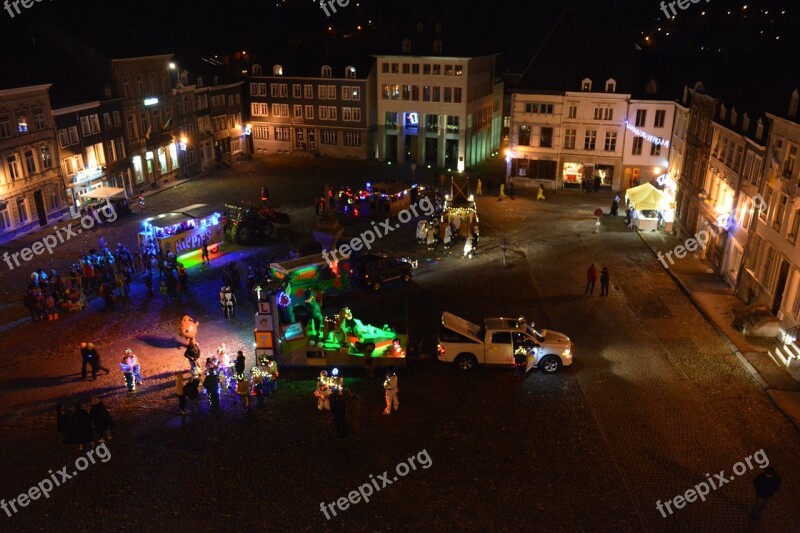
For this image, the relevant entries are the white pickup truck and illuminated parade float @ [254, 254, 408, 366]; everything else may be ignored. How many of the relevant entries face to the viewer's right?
2

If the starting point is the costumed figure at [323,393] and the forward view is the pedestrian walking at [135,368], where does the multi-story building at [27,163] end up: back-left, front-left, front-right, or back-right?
front-right

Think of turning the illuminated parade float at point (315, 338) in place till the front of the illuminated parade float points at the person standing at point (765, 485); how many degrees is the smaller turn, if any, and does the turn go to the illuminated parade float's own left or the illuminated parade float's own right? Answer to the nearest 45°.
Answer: approximately 45° to the illuminated parade float's own right

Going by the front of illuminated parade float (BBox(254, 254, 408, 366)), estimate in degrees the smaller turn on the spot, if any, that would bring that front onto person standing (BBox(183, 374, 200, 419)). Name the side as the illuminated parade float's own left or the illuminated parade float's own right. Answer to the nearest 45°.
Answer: approximately 135° to the illuminated parade float's own right

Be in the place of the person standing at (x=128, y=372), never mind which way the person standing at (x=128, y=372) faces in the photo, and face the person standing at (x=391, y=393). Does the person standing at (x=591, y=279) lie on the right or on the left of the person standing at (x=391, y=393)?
left

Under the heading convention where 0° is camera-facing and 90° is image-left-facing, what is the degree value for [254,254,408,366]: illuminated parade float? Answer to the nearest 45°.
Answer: approximately 270°

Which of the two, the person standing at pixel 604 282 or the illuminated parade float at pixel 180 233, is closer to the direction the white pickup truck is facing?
the person standing

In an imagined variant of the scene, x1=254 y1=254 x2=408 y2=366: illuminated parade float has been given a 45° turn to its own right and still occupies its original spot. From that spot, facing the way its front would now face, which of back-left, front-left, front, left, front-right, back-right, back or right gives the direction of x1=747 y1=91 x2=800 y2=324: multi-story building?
front-left

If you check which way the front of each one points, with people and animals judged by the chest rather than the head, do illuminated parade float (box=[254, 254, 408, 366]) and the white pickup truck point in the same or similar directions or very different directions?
same or similar directions

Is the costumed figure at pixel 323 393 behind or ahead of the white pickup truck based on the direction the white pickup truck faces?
behind

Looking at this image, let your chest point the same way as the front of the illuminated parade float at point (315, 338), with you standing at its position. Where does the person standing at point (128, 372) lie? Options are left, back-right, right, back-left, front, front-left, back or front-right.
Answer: back

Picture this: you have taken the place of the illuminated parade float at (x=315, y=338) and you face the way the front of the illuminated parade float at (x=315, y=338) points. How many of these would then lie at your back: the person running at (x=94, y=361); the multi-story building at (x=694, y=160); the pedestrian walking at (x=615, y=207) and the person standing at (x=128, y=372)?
2

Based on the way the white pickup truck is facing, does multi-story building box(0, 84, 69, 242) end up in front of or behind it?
behind

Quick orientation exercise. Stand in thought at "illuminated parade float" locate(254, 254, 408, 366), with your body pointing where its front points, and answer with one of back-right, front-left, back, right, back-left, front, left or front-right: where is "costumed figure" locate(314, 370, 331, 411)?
right

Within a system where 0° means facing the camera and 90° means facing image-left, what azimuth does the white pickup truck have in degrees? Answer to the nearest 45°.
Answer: approximately 270°

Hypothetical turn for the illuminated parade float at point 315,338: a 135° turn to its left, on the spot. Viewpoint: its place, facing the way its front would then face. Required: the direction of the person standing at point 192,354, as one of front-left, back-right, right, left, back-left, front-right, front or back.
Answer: front-left
